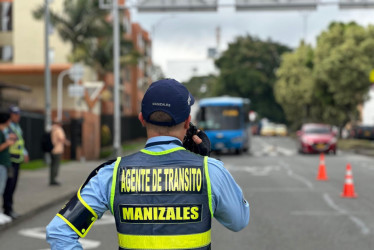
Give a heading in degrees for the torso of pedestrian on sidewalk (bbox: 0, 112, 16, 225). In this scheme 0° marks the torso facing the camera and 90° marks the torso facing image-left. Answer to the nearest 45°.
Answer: approximately 270°

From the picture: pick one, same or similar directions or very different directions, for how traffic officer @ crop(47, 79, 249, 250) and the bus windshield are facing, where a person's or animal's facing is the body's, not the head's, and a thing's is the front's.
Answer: very different directions

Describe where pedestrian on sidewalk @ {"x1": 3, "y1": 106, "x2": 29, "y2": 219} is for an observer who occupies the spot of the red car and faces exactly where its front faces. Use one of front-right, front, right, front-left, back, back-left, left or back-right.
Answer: front

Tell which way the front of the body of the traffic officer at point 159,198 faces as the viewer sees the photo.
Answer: away from the camera

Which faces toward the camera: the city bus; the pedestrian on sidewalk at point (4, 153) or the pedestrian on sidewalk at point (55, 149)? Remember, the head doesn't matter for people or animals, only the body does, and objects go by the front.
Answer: the city bus

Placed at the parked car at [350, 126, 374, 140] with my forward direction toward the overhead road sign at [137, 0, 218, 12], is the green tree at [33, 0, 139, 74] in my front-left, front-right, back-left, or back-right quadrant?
front-right

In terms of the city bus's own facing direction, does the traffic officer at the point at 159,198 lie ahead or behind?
ahead

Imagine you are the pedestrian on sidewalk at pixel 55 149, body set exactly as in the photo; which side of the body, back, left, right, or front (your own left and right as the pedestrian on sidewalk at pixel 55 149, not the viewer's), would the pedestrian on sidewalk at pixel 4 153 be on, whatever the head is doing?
right

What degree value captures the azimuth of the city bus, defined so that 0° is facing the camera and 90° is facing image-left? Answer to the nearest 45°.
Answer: approximately 0°

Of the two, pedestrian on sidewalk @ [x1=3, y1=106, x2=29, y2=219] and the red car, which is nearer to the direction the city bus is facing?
the pedestrian on sidewalk

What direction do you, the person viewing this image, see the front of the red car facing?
facing the viewer

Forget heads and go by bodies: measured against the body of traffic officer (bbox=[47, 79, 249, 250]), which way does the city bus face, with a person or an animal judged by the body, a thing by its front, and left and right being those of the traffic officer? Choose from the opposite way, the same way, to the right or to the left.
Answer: the opposite way

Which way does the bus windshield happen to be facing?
toward the camera

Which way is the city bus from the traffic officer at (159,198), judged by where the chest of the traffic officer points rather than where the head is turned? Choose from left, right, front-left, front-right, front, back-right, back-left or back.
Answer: front

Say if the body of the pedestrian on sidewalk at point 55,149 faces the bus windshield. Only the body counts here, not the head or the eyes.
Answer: no
